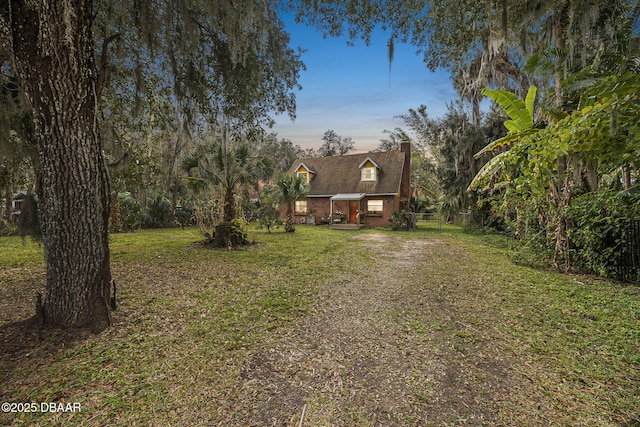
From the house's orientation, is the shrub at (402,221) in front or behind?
in front

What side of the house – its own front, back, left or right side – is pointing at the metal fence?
front

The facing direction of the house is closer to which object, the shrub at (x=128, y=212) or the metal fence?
the metal fence

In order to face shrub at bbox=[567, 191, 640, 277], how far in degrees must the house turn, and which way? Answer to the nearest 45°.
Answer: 0° — it already faces it

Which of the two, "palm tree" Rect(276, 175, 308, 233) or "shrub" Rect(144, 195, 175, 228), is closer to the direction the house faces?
the palm tree

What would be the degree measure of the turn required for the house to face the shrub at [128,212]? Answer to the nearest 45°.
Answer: approximately 45° to its right

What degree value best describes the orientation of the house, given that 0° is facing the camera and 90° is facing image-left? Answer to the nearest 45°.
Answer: approximately 0°

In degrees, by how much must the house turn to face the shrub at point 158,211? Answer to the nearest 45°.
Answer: approximately 45° to its right
